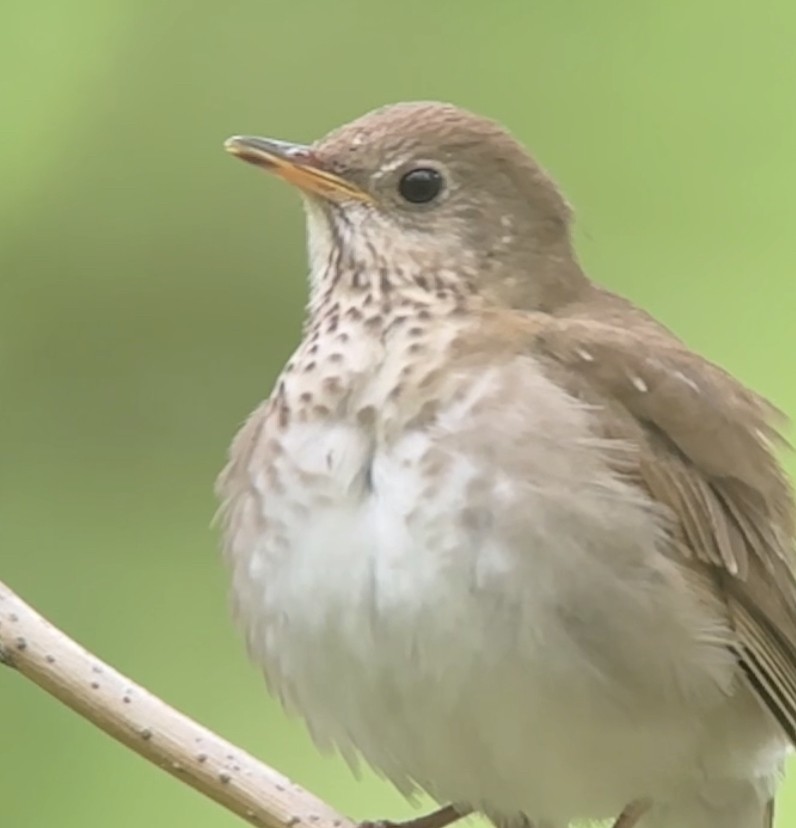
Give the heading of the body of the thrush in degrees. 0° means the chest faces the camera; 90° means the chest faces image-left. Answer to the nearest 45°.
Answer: approximately 45°
